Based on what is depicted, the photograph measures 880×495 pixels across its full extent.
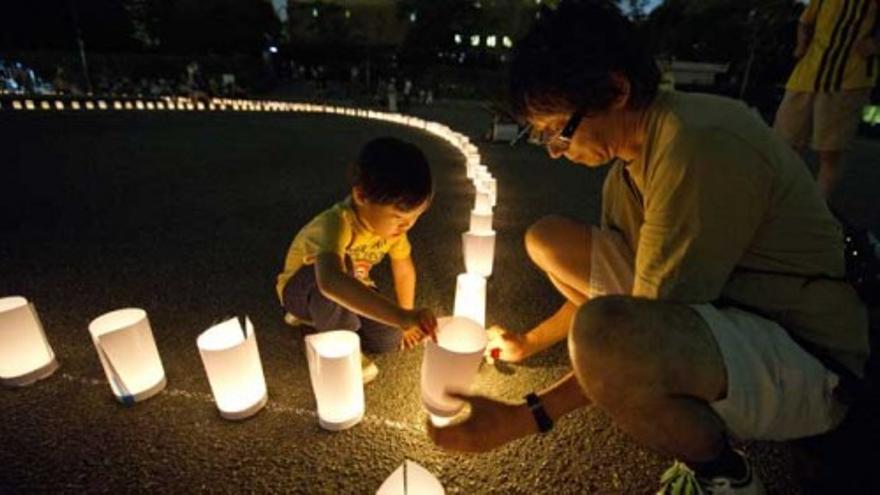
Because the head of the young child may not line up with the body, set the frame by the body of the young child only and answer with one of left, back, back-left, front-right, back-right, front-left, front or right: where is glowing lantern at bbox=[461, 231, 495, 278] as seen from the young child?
left

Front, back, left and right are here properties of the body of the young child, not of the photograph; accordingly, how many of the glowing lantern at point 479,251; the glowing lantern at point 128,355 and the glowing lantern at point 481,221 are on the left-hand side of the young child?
2

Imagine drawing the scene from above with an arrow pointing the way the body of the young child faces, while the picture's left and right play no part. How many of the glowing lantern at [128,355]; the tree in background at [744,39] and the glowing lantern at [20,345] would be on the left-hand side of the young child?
1

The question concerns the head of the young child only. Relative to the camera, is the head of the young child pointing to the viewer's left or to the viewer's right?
to the viewer's right

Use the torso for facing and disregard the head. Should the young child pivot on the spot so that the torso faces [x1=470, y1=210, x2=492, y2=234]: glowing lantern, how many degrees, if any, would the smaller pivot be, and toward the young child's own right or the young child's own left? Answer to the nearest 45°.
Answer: approximately 90° to the young child's own left

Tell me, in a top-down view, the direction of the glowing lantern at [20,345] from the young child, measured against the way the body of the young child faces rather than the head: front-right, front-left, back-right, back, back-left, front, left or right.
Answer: back-right

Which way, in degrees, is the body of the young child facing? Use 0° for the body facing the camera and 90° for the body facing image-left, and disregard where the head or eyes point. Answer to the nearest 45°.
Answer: approximately 315°

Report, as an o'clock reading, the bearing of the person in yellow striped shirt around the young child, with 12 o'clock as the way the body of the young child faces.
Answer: The person in yellow striped shirt is roughly at 10 o'clock from the young child.

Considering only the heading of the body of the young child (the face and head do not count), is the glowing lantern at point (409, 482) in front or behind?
in front

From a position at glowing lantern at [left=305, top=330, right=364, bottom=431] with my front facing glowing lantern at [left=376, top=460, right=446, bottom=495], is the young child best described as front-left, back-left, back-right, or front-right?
back-left

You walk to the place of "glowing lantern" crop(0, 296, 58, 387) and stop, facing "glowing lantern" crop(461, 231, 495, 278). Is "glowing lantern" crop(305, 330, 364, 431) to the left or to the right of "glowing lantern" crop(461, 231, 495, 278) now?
right
